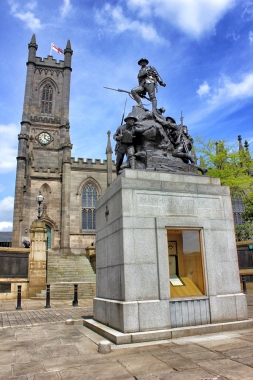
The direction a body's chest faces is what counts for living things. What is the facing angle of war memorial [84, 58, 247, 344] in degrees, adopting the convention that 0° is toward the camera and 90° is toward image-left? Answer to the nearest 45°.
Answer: approximately 0°

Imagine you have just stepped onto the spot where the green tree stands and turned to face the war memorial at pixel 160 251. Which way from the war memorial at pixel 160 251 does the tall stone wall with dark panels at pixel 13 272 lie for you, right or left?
right

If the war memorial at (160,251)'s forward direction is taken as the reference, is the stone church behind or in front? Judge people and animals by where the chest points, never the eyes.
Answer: behind

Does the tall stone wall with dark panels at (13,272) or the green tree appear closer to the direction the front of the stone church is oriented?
the tall stone wall with dark panels

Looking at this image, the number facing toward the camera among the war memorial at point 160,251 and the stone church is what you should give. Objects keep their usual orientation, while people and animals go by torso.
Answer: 2

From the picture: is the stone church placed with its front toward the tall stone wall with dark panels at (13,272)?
yes

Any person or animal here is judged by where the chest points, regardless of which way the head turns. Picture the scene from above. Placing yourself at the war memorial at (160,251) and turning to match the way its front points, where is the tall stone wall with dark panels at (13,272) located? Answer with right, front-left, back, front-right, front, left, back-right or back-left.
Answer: back-right

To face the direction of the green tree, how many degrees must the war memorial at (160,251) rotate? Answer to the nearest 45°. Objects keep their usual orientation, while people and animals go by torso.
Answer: approximately 180°

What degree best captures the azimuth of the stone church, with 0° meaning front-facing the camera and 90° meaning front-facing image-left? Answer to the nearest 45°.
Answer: approximately 0°

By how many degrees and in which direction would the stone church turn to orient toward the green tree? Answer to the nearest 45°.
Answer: approximately 45° to its left
